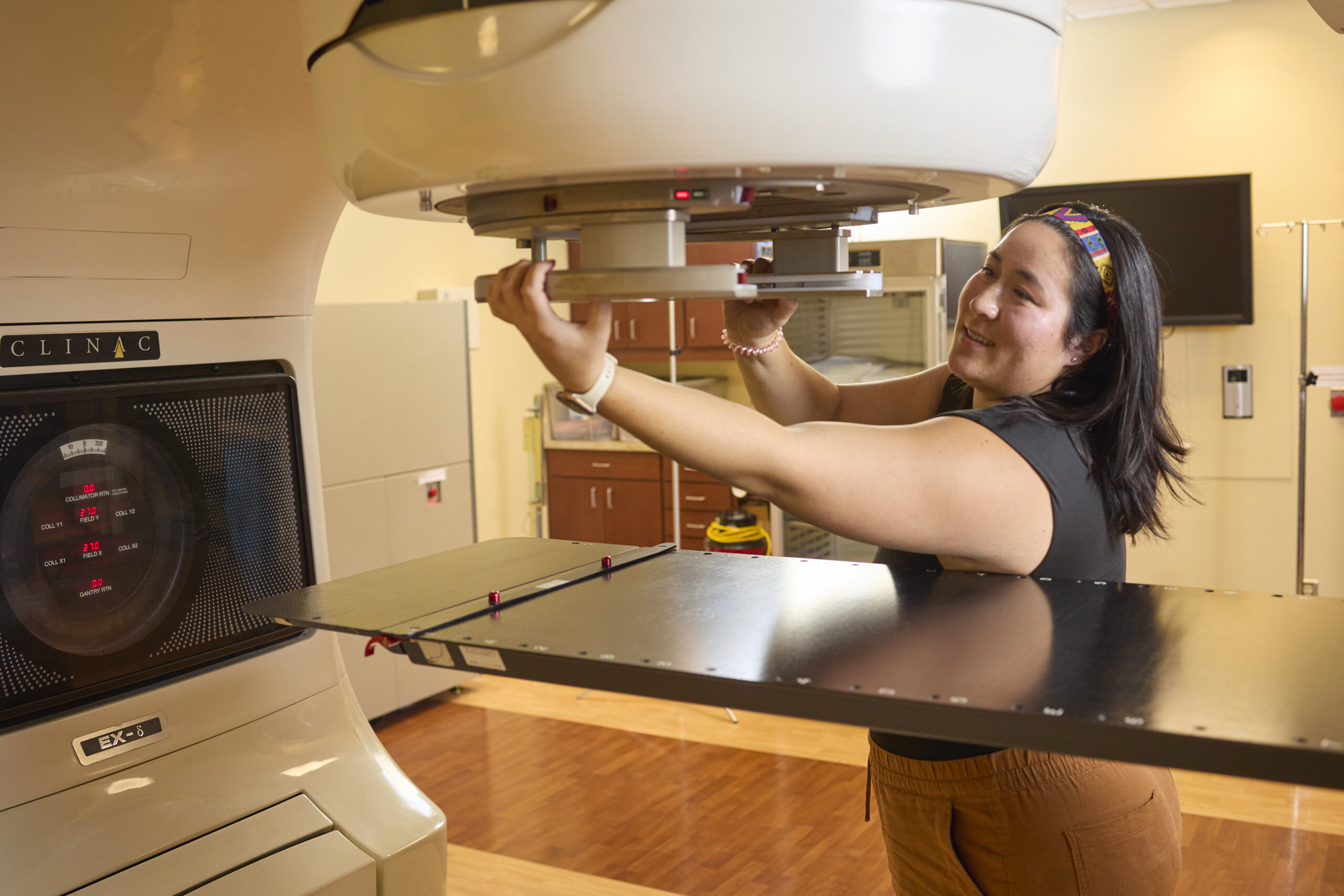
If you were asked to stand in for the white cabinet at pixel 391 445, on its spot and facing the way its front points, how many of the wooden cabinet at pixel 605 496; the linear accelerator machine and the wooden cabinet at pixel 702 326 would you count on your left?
2

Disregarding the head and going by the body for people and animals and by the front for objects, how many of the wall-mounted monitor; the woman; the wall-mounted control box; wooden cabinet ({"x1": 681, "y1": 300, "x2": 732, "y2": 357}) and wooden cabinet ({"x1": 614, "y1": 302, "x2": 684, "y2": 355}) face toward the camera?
4

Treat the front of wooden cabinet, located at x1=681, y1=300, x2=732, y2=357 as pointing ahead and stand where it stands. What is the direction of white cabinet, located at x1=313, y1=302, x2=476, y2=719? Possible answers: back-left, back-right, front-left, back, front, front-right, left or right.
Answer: front-right

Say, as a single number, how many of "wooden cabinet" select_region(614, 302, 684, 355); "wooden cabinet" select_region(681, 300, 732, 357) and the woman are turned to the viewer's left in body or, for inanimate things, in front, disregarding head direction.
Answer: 1

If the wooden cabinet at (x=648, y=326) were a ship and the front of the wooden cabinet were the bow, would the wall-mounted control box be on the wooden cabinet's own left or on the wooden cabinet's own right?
on the wooden cabinet's own left

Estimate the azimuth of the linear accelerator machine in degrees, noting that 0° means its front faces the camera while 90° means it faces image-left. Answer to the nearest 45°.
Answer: approximately 315°

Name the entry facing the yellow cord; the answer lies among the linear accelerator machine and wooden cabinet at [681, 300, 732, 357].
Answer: the wooden cabinet

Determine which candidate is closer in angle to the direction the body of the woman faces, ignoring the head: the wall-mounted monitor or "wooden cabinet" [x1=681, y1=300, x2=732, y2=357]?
the wooden cabinet

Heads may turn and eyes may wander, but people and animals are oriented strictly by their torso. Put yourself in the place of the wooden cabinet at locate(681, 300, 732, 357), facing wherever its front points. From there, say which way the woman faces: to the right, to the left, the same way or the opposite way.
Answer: to the right

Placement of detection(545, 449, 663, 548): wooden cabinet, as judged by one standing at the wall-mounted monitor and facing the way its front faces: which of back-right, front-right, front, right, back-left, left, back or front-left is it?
right

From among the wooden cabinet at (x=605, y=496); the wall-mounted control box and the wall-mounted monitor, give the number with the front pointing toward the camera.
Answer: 3

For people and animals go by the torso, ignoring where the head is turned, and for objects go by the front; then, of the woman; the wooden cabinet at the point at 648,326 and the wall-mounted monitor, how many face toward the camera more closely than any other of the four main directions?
2

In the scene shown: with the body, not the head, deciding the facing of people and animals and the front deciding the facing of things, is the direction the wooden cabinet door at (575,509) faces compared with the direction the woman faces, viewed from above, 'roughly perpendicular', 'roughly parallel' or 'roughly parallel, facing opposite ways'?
roughly perpendicular

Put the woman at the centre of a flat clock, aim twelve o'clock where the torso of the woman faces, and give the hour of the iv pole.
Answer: The iv pole is roughly at 4 o'clock from the woman.
